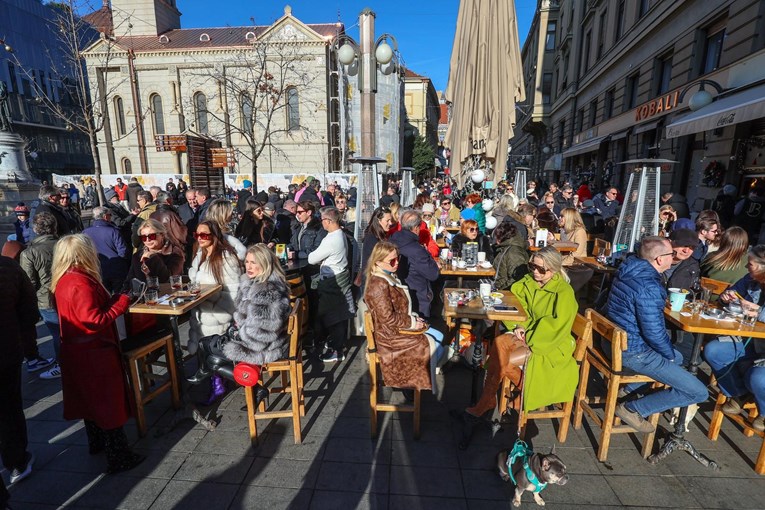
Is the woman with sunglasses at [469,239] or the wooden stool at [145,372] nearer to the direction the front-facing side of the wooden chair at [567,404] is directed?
the wooden stool

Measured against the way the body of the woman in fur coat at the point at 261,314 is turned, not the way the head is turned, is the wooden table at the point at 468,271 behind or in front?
behind

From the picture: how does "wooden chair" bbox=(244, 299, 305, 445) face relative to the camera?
to the viewer's left

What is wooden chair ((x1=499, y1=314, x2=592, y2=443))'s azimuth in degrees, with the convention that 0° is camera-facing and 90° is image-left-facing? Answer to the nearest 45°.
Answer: approximately 90°

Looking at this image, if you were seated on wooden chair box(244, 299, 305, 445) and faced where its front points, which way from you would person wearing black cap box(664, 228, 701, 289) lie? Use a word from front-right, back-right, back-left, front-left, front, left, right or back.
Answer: back

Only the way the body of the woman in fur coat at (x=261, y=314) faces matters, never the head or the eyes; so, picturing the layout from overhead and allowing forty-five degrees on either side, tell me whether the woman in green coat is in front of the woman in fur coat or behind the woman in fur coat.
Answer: behind

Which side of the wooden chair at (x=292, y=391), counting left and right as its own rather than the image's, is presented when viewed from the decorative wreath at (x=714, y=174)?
back

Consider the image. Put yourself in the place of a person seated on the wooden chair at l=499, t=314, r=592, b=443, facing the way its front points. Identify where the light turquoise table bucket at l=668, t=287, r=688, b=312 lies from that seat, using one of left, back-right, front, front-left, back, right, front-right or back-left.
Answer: back-right

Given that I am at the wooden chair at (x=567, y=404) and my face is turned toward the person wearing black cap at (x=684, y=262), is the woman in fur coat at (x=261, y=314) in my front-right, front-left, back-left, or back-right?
back-left
